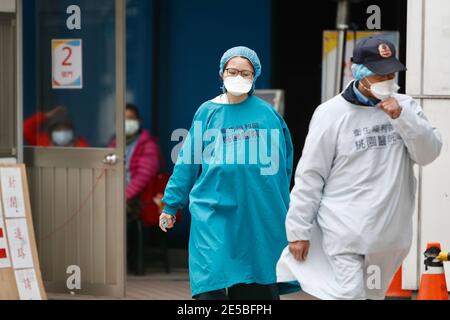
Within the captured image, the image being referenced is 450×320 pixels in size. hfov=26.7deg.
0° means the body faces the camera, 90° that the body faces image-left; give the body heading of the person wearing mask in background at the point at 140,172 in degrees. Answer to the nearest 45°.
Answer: approximately 0°

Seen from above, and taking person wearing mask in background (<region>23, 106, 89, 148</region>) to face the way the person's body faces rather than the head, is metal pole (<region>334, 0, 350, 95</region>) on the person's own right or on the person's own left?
on the person's own left

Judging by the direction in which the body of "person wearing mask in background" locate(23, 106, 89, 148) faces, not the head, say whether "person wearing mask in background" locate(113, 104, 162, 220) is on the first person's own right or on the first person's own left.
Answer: on the first person's own left

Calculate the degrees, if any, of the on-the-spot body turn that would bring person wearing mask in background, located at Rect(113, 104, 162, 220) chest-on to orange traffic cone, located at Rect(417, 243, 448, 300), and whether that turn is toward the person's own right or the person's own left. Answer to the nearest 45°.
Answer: approximately 45° to the person's own left

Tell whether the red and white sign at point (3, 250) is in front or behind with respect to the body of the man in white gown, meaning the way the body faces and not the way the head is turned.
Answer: behind

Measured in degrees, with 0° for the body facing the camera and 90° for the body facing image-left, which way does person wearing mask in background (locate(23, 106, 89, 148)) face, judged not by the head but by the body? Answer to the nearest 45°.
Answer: approximately 315°
